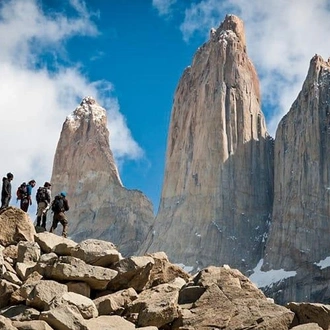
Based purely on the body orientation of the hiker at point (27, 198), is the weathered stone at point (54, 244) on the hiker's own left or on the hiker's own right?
on the hiker's own right

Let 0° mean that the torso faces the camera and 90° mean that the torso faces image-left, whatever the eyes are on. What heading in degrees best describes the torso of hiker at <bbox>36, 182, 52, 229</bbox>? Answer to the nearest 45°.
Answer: approximately 225°

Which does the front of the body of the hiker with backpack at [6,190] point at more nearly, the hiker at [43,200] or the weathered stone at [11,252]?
the hiker

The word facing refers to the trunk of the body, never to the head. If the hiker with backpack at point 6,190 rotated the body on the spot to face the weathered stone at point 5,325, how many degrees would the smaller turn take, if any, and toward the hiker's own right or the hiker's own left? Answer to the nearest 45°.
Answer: approximately 90° to the hiker's own right

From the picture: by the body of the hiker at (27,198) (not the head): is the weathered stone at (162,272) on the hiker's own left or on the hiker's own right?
on the hiker's own right

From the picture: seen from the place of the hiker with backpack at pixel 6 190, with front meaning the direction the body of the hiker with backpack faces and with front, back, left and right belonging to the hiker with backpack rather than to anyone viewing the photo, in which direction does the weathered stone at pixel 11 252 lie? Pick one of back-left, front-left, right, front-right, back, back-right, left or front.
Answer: right

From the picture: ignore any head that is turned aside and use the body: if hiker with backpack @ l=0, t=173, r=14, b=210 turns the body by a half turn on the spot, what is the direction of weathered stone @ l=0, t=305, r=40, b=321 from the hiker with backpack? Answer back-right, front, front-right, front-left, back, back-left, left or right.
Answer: left

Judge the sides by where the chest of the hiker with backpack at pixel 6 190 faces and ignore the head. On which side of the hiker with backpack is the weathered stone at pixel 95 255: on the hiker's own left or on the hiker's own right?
on the hiker's own right

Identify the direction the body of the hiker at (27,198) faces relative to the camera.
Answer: to the viewer's right

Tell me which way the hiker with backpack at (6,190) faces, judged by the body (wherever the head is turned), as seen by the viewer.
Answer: to the viewer's right
